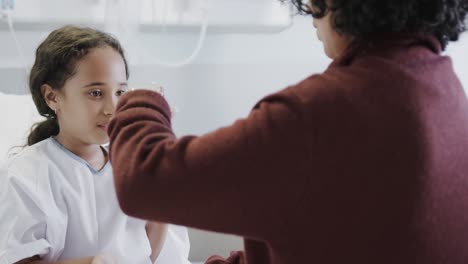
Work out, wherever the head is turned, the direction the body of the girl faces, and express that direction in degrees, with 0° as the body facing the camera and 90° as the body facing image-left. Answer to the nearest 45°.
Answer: approximately 315°

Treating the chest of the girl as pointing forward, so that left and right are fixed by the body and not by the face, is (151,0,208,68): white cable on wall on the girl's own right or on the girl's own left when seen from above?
on the girl's own left

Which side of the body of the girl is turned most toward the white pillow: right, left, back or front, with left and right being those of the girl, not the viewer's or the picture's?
back
